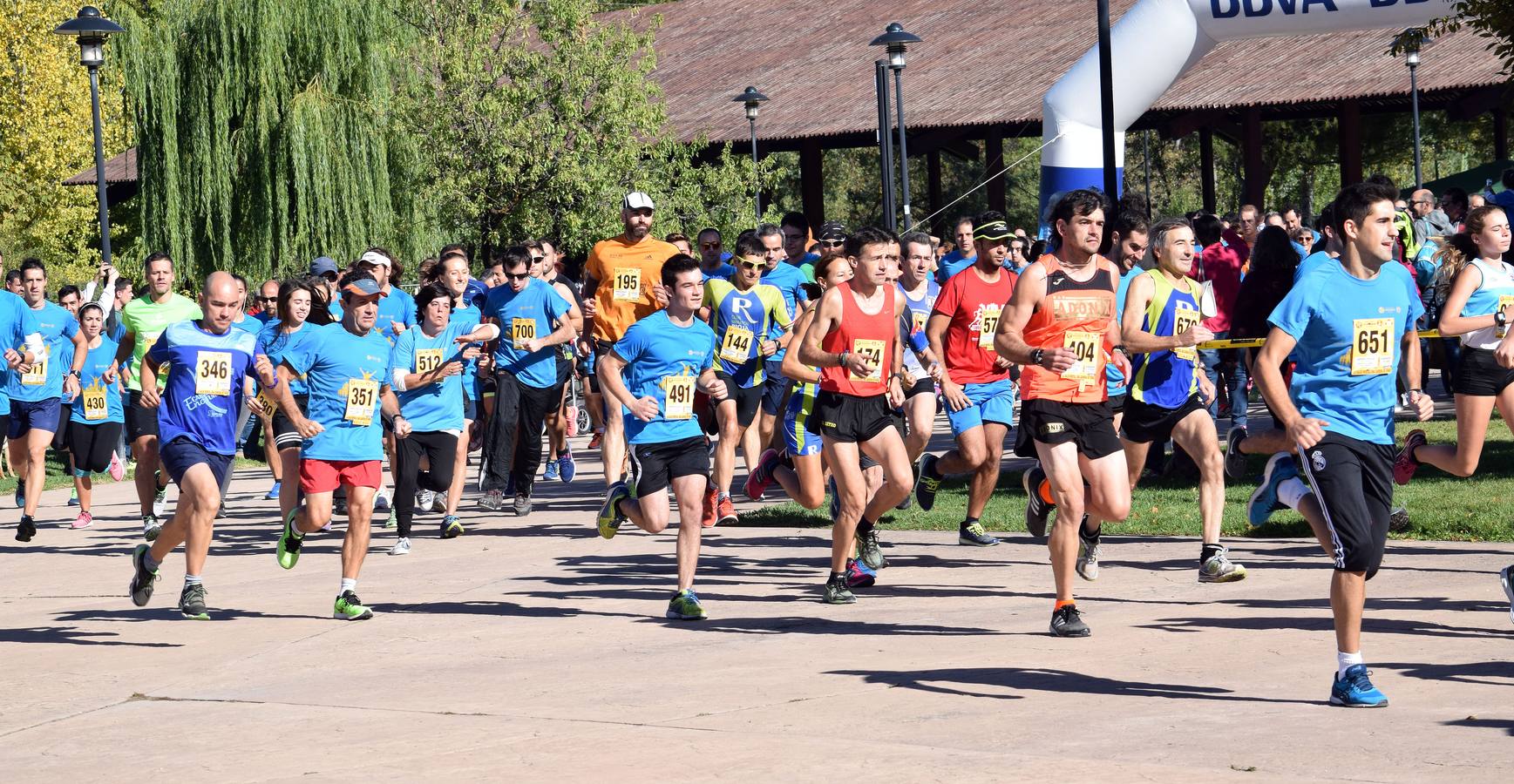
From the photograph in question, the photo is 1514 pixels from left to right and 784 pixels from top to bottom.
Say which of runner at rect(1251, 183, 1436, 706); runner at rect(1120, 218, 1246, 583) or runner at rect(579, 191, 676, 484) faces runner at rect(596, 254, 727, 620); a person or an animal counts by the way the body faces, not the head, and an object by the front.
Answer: runner at rect(579, 191, 676, 484)

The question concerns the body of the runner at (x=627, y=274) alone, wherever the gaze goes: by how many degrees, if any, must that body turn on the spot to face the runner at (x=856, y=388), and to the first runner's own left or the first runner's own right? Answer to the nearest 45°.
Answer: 0° — they already face them

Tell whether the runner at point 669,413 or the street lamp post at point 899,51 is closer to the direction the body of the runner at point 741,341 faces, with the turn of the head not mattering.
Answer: the runner

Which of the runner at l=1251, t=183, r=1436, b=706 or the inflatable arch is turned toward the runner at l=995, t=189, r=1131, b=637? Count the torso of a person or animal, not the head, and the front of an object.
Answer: the inflatable arch

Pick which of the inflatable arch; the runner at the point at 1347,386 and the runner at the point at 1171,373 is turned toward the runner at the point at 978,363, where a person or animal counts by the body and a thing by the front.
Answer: the inflatable arch

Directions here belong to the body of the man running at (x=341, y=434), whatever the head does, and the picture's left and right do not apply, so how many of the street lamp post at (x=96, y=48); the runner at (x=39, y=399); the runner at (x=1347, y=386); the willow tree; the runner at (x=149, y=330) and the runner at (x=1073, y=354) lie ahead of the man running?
2
